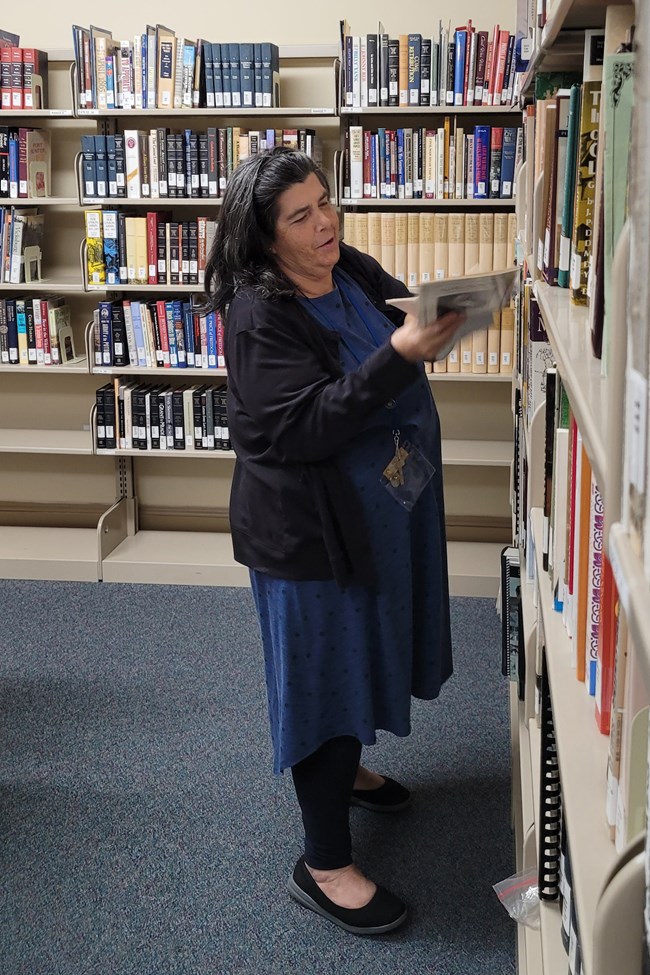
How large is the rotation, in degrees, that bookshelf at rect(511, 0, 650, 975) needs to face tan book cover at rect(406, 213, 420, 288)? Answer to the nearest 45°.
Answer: approximately 90° to its right

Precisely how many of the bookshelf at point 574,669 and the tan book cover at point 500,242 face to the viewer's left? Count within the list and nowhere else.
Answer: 1

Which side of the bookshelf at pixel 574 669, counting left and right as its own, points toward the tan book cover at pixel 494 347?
right

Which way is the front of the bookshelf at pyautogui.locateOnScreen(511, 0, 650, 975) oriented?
to the viewer's left
